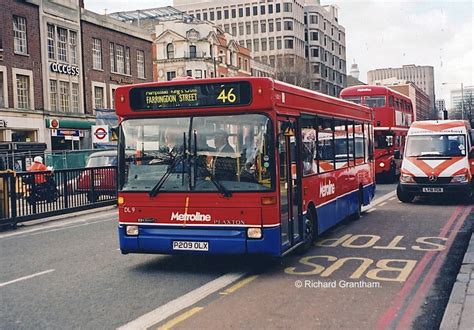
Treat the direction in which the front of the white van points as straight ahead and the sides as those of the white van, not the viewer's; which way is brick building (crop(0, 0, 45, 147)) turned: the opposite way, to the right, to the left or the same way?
to the left

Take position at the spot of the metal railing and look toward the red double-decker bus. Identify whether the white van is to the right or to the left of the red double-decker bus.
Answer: right

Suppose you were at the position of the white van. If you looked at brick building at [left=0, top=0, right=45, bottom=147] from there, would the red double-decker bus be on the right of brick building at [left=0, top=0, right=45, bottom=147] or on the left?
right

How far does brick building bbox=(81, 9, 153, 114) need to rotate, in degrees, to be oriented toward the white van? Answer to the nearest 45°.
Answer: approximately 45° to its right

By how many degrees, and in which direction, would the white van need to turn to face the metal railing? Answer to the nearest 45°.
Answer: approximately 45° to its right

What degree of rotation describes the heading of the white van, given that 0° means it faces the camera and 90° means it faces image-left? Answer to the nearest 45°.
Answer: approximately 0°

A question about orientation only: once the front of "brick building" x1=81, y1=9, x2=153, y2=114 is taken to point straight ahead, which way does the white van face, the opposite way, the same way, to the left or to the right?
to the right

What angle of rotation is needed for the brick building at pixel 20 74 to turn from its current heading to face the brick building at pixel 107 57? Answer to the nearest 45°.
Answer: approximately 90° to its left

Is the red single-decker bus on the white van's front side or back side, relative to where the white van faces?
on the front side

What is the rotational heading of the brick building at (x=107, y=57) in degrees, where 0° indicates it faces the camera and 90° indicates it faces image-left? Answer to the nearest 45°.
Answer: approximately 315°
